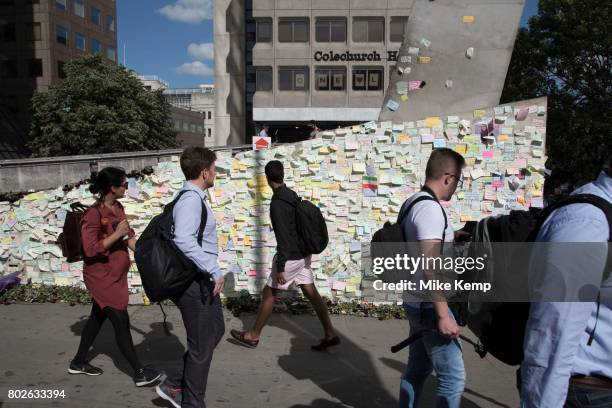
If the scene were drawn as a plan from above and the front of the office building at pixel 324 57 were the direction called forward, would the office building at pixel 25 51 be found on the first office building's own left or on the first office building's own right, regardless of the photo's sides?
on the first office building's own right

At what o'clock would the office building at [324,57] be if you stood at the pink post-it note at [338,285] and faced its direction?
The office building is roughly at 6 o'clock from the pink post-it note.

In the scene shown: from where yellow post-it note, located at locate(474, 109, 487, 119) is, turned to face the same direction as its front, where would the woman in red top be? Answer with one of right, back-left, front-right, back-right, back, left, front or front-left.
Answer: front-right

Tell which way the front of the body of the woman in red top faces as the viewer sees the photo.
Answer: to the viewer's right

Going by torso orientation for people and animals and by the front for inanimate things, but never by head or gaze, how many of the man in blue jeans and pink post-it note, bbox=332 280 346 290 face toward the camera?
1
